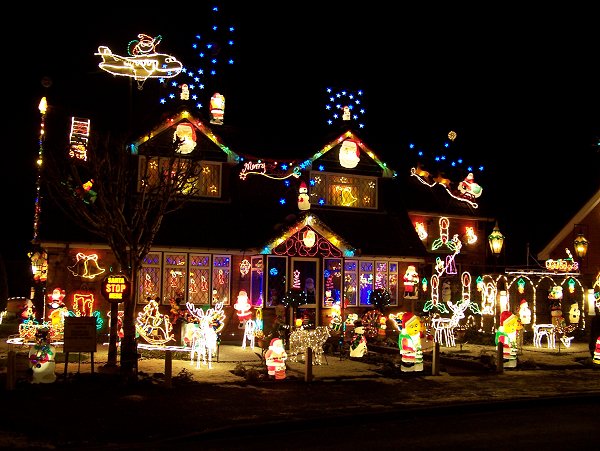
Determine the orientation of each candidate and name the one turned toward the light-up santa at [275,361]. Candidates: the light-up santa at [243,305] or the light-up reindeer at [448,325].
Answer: the light-up santa at [243,305]

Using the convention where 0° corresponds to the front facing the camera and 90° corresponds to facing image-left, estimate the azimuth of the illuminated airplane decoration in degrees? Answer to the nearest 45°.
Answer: approximately 270°

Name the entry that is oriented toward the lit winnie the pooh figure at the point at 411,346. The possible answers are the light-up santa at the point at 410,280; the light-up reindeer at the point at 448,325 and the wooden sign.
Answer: the light-up santa

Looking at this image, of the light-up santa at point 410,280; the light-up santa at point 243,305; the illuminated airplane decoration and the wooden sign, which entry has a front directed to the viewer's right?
the illuminated airplane decoration

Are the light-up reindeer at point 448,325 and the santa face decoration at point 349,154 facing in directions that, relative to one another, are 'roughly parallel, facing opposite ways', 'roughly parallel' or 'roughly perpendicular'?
roughly perpendicular

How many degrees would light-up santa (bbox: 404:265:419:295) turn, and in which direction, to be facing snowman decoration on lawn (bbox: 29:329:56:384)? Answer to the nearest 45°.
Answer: approximately 45° to its right

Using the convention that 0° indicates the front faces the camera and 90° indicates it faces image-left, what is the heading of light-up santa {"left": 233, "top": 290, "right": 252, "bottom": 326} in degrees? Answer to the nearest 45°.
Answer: approximately 0°

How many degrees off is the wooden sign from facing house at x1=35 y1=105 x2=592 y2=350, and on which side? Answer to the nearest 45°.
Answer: approximately 135° to its left

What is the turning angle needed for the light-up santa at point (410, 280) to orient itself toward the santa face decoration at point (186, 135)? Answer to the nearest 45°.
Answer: approximately 45° to its right
